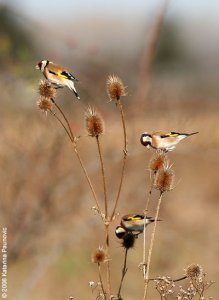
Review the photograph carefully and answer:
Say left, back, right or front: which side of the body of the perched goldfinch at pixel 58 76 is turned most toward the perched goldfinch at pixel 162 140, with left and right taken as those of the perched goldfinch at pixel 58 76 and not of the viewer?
back

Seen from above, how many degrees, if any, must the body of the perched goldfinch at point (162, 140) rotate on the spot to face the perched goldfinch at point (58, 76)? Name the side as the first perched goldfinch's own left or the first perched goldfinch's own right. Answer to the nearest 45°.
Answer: approximately 45° to the first perched goldfinch's own left

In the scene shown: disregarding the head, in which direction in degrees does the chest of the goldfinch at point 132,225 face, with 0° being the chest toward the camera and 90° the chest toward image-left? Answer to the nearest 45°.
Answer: approximately 90°

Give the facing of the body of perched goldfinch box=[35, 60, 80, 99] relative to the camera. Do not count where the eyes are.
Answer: to the viewer's left

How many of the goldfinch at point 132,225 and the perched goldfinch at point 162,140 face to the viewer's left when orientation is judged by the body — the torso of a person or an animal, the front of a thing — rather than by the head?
2

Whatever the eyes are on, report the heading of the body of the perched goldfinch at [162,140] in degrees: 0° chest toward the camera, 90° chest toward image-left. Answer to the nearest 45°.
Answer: approximately 90°
